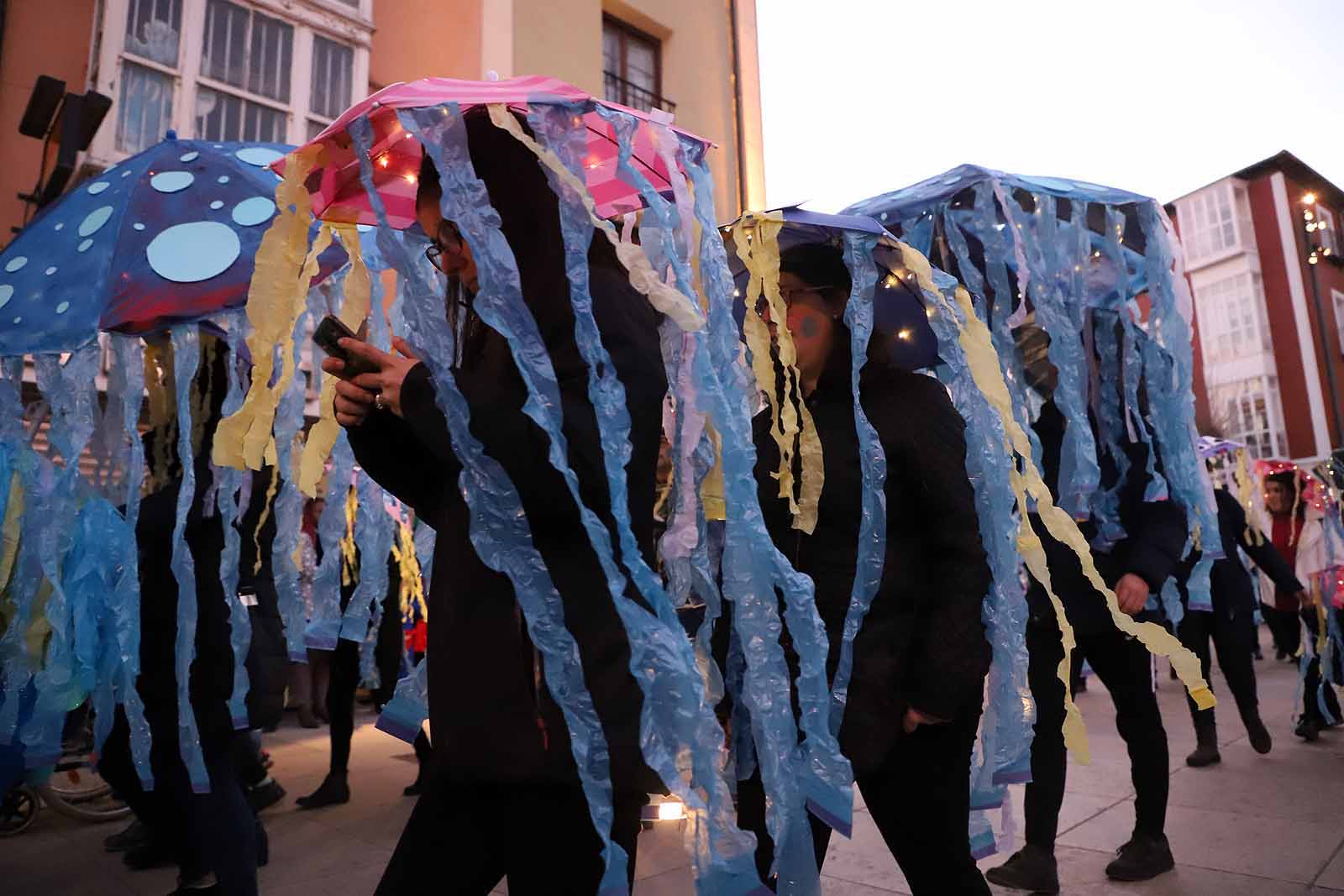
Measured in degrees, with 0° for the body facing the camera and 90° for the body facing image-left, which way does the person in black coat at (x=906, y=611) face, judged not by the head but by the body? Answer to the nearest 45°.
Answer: approximately 45°

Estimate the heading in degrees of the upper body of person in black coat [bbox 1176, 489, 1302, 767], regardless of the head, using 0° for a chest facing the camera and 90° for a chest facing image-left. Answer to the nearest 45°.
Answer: approximately 45°

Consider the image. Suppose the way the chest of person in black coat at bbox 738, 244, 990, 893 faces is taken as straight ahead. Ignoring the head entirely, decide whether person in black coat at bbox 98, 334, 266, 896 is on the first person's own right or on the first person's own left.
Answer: on the first person's own right

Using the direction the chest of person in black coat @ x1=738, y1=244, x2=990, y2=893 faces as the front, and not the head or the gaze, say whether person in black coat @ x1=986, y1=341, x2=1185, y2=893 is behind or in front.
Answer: behind

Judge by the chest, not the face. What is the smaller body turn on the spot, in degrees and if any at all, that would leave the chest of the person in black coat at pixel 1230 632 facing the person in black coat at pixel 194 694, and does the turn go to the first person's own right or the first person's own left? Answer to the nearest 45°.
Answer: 0° — they already face them
